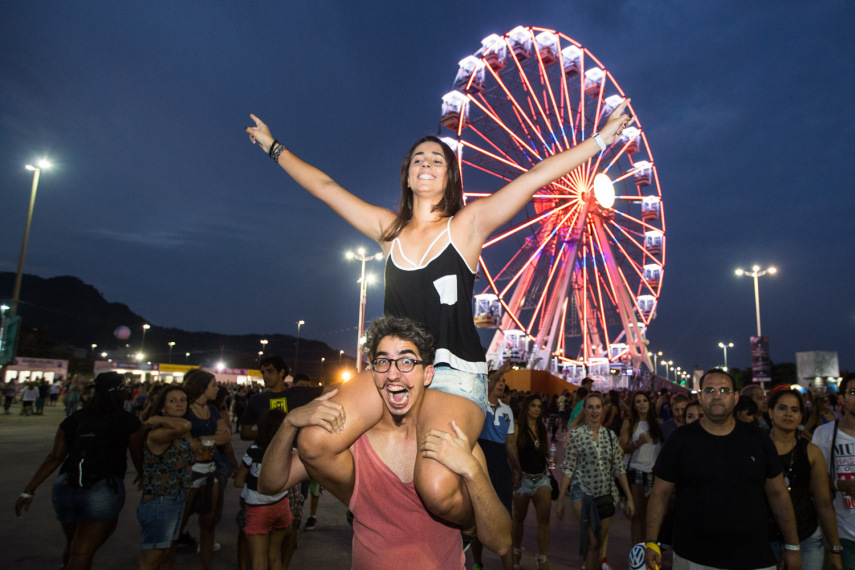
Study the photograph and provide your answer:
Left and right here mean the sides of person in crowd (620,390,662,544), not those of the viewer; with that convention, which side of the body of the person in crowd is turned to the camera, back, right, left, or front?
front

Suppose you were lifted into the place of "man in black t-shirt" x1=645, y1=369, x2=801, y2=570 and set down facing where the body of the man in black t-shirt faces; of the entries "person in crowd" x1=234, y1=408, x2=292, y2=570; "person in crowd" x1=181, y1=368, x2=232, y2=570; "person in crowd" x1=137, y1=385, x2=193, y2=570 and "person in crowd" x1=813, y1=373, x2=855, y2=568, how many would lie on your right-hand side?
3

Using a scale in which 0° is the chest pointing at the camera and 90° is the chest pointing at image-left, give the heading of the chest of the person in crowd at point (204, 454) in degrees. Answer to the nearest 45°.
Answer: approximately 315°

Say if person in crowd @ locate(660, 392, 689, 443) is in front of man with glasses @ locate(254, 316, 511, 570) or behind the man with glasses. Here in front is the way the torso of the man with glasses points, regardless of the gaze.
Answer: behind

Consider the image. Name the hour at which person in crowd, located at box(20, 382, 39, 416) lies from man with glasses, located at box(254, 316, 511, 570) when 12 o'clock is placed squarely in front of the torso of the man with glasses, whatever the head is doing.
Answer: The person in crowd is roughly at 5 o'clock from the man with glasses.

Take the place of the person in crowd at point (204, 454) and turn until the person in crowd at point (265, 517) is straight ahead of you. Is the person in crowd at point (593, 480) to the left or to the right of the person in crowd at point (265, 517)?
left

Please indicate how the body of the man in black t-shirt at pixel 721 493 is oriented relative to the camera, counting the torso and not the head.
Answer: toward the camera

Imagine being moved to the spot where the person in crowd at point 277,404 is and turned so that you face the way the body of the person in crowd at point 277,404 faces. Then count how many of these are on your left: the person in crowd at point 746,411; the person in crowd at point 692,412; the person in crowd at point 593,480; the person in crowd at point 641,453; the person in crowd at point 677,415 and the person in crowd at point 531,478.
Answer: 6

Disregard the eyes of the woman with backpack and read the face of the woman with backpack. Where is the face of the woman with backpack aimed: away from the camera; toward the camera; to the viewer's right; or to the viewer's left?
away from the camera

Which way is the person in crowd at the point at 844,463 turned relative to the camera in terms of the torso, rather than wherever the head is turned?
toward the camera

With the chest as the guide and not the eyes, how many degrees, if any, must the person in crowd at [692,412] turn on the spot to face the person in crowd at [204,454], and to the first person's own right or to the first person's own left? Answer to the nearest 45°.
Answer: approximately 45° to the first person's own right
